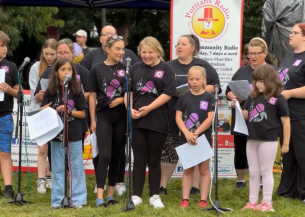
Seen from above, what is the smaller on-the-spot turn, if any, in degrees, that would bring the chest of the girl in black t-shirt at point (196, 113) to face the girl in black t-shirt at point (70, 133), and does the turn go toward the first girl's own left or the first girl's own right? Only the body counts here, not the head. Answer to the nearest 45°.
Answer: approximately 90° to the first girl's own right

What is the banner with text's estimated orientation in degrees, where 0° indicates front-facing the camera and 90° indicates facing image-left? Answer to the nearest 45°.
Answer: approximately 0°

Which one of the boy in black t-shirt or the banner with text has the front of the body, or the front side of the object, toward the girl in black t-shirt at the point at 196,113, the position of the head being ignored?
the banner with text

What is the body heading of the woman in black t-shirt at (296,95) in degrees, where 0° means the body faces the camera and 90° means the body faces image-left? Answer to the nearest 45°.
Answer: approximately 45°

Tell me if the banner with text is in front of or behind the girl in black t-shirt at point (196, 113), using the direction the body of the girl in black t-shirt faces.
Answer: behind
